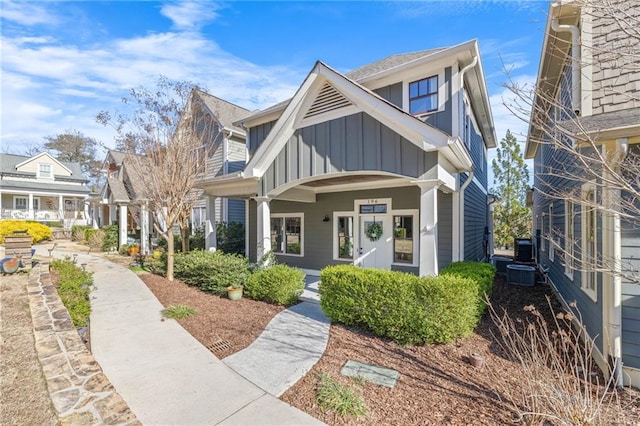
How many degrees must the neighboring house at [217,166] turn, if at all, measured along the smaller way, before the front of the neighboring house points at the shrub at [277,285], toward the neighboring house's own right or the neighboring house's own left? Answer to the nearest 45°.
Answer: approximately 45° to the neighboring house's own left

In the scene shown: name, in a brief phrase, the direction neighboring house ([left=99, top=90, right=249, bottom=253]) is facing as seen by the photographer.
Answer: facing the viewer and to the left of the viewer

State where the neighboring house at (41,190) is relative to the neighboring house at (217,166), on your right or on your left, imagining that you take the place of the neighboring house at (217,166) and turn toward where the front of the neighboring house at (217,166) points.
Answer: on your right

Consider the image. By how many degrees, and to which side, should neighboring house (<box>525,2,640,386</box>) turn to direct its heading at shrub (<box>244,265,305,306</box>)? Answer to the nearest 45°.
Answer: approximately 90° to its right

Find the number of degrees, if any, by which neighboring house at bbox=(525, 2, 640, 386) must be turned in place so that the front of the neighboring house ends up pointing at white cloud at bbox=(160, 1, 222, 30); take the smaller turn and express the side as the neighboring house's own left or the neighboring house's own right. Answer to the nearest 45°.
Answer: approximately 90° to the neighboring house's own right

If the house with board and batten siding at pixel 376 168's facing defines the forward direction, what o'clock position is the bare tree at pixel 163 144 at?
The bare tree is roughly at 2 o'clock from the house with board and batten siding.

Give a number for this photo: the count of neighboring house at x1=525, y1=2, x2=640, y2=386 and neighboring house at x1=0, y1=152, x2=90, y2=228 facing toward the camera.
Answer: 2

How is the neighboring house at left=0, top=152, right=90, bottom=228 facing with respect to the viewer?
toward the camera

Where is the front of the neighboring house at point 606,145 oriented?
toward the camera

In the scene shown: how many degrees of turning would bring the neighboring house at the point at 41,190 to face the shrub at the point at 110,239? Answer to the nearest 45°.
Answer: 0° — it already faces it
